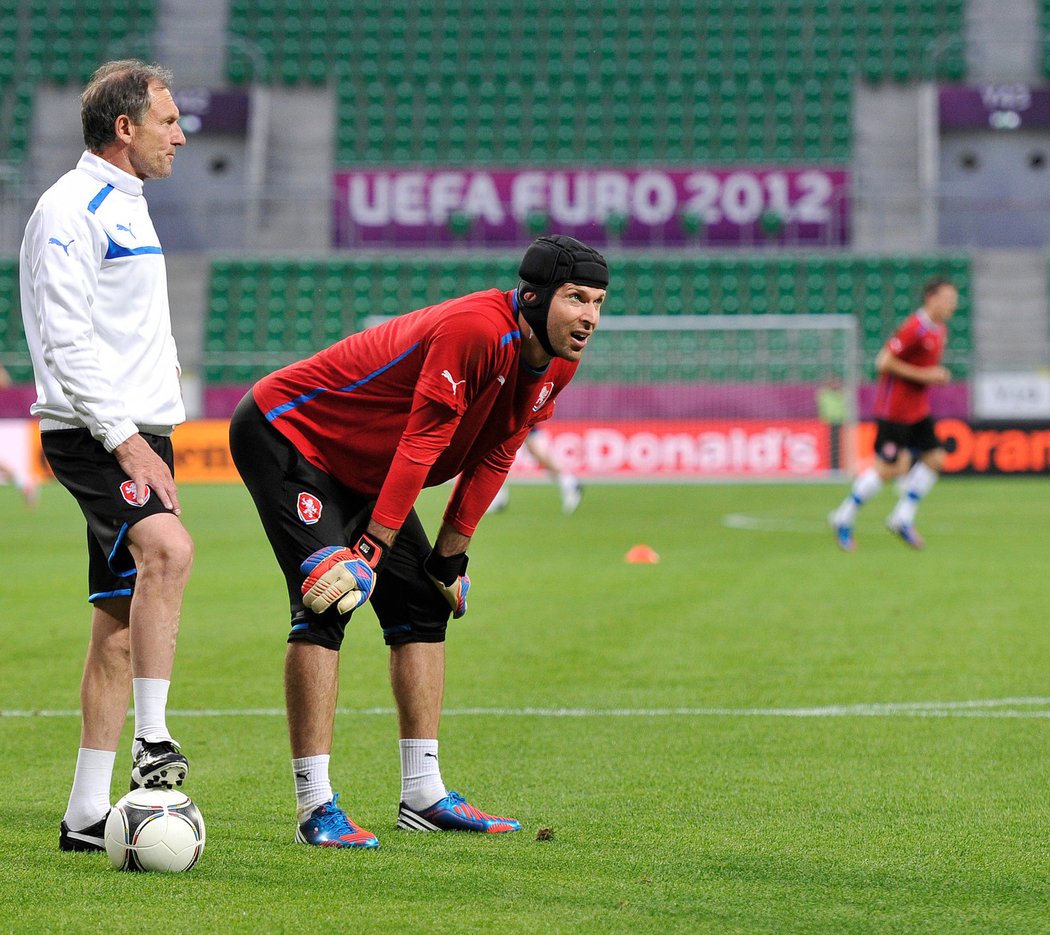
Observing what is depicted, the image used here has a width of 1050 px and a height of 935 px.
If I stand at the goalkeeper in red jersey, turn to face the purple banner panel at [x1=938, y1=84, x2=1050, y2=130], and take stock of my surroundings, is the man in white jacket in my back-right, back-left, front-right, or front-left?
back-left

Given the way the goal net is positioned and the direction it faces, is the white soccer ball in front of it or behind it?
in front

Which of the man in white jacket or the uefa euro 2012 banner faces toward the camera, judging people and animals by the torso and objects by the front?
the uefa euro 2012 banner

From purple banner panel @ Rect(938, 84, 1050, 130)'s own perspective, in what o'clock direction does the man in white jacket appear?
The man in white jacket is roughly at 12 o'clock from the purple banner panel.

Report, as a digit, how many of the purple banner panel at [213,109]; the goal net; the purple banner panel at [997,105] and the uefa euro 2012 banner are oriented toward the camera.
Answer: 4

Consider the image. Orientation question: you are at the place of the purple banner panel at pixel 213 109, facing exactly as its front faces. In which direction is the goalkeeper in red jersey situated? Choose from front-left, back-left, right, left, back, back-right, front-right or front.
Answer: front

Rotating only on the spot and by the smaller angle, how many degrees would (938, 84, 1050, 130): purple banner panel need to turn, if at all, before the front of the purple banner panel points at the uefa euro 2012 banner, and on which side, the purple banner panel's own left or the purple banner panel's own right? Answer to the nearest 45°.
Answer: approximately 45° to the purple banner panel's own right

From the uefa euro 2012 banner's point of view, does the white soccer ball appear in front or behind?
in front

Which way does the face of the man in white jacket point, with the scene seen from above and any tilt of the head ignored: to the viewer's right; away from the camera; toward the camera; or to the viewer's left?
to the viewer's right

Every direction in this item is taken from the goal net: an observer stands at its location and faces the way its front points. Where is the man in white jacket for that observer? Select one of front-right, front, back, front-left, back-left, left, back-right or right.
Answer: front

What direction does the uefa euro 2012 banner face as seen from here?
toward the camera

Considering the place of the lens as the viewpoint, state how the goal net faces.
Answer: facing the viewer

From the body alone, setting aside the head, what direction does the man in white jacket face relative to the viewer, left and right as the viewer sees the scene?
facing to the right of the viewer

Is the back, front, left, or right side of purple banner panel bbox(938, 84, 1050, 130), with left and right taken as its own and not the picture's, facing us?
front

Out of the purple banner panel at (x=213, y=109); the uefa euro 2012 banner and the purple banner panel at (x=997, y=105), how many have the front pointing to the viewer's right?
0
